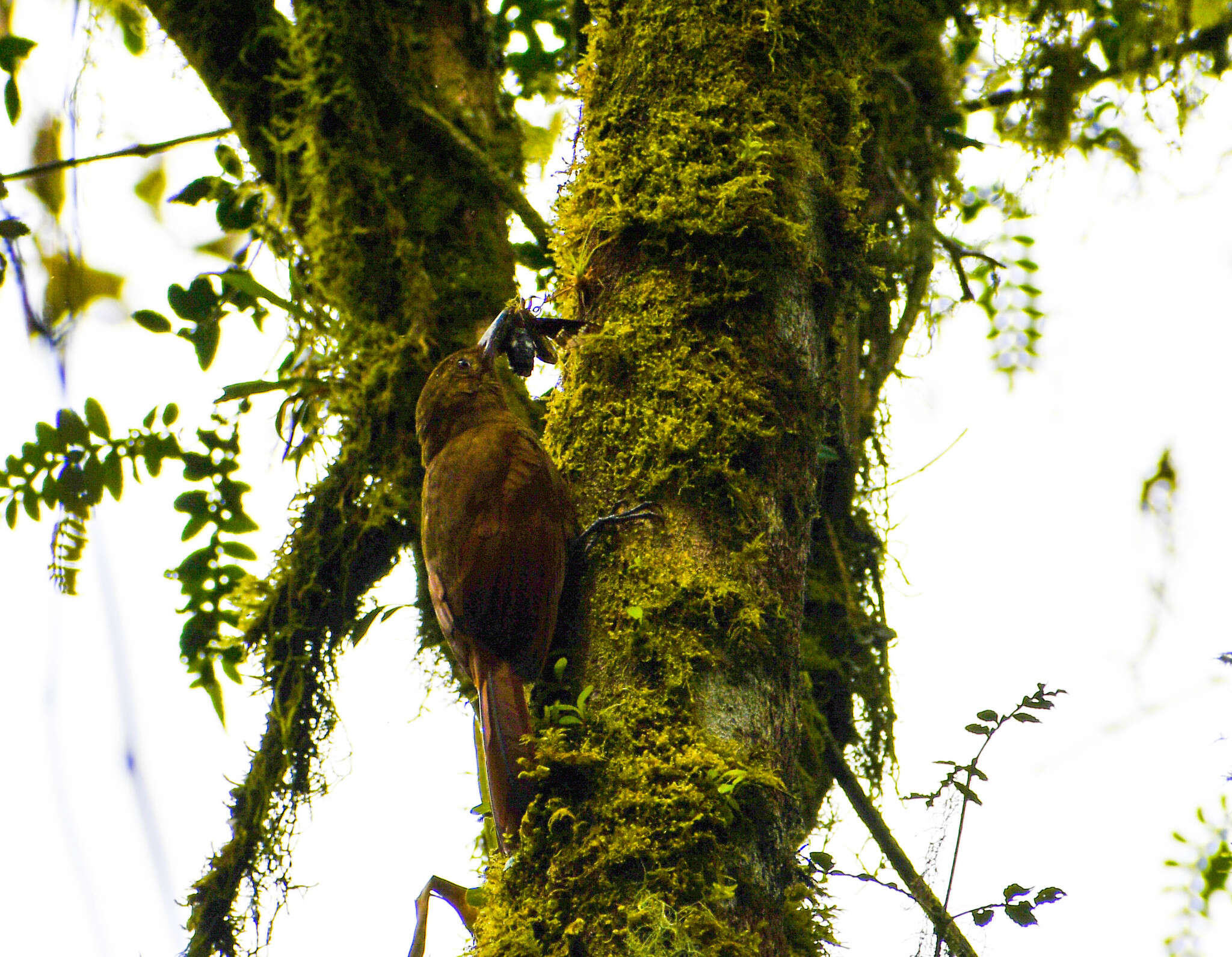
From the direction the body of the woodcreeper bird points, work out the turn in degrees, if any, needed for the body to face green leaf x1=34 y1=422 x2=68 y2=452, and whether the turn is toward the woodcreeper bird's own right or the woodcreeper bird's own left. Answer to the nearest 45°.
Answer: approximately 90° to the woodcreeper bird's own left

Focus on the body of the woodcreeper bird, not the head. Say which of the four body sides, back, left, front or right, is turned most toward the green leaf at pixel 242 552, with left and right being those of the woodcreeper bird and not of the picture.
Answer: left

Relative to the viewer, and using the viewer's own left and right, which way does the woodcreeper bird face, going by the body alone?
facing away from the viewer and to the right of the viewer

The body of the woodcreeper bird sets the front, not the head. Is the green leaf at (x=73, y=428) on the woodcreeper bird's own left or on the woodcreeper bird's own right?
on the woodcreeper bird's own left
